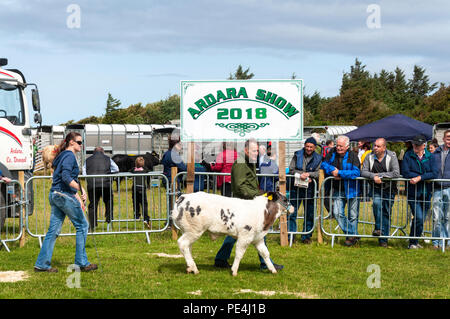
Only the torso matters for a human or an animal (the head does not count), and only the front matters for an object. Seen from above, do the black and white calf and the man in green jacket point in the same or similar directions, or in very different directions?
same or similar directions

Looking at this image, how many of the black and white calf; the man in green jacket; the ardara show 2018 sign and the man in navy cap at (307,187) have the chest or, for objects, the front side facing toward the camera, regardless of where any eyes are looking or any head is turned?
2

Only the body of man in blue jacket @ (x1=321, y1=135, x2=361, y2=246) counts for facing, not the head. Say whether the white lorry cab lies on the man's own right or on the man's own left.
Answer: on the man's own right

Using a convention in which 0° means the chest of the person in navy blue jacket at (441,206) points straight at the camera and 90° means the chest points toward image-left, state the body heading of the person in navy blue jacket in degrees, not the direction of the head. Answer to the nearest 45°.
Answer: approximately 45°

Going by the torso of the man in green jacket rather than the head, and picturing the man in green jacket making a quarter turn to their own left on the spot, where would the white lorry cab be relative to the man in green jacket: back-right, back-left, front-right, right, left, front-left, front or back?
front-left

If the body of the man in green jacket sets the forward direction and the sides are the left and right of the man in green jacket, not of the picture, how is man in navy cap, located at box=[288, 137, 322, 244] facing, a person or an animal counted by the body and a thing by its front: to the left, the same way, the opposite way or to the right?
to the right

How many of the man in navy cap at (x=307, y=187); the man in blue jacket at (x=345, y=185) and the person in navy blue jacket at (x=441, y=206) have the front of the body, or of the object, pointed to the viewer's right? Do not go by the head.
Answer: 0

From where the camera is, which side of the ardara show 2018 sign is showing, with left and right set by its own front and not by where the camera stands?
front

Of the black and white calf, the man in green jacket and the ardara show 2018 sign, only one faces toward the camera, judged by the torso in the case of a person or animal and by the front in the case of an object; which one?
the ardara show 2018 sign

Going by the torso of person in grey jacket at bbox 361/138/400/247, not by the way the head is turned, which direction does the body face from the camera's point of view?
toward the camera

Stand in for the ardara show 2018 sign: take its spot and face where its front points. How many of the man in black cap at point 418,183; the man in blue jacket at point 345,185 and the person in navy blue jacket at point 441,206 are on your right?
0

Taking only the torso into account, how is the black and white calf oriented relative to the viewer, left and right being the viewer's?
facing to the right of the viewer

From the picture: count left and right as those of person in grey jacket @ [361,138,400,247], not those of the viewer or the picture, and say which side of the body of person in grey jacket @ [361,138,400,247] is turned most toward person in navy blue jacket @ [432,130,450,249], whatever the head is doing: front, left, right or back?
left

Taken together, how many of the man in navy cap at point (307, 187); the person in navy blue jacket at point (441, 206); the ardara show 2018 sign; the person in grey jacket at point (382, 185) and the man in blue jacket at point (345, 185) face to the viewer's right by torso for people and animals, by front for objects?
0
